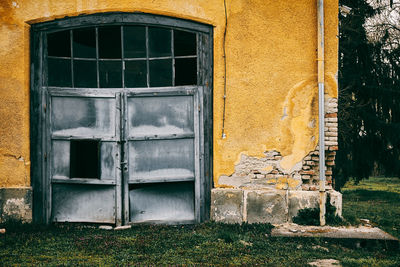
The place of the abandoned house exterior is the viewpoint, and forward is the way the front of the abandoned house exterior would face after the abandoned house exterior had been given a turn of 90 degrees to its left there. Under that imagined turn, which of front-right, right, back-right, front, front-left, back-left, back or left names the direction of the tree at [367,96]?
front-left

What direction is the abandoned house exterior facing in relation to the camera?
toward the camera
